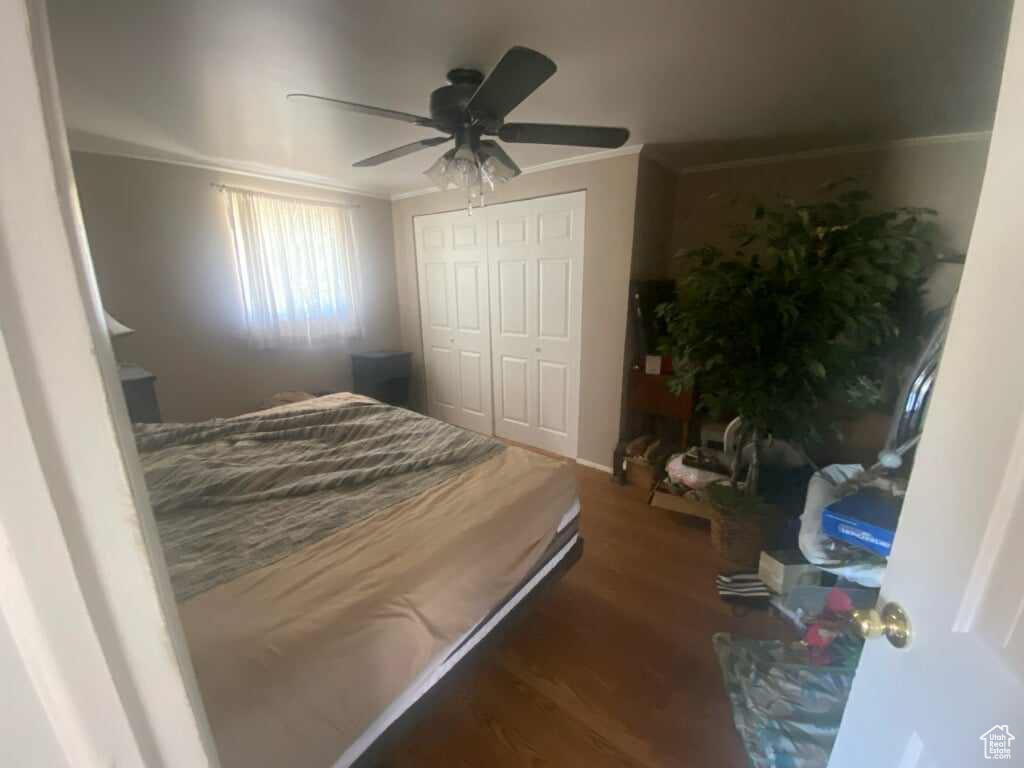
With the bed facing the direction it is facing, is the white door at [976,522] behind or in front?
in front

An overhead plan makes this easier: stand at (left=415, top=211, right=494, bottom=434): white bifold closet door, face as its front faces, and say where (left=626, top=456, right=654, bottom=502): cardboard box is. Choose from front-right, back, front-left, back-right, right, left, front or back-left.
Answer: left

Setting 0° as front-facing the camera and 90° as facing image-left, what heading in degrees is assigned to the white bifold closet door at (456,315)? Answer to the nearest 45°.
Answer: approximately 45°

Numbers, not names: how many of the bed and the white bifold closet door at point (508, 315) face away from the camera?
0

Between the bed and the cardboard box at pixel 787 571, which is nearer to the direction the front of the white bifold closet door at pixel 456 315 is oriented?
the bed

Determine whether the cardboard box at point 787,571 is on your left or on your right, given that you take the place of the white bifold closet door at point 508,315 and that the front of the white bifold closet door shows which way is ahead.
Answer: on your left

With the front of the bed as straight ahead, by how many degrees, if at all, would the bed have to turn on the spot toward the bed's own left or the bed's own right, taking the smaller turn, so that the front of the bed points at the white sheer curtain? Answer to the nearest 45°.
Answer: approximately 135° to the bed's own left

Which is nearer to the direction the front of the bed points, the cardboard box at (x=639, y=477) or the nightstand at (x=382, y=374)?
the cardboard box

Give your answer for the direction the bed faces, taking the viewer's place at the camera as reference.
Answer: facing the viewer and to the right of the viewer

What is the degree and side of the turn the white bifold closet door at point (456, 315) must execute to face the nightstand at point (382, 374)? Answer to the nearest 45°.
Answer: approximately 45° to its right

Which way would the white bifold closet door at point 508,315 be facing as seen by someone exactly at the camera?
facing the viewer and to the left of the viewer

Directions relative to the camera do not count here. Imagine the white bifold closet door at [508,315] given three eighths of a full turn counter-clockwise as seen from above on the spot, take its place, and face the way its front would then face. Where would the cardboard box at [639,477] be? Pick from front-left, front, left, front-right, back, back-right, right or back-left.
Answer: front-right

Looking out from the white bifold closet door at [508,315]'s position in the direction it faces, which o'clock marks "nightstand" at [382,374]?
The nightstand is roughly at 2 o'clock from the white bifold closet door.
